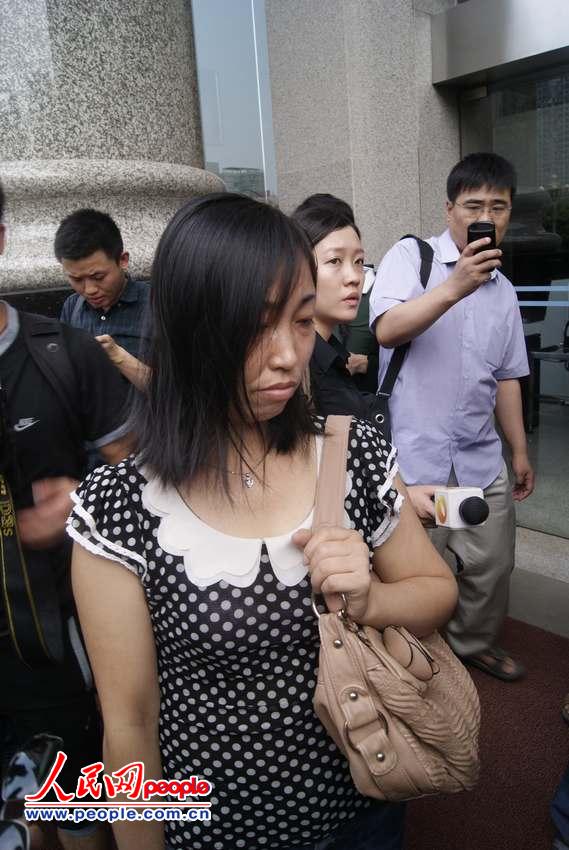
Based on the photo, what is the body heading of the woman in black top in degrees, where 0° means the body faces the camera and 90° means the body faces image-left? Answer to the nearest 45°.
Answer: approximately 315°

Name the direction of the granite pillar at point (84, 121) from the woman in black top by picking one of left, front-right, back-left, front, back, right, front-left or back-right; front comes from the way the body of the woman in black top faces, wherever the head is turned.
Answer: back

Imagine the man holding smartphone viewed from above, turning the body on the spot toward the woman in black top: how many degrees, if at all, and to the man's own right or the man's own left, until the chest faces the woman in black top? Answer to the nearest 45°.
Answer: approximately 45° to the man's own right

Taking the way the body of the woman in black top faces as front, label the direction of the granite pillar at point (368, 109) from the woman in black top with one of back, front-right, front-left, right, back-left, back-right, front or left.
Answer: back-left

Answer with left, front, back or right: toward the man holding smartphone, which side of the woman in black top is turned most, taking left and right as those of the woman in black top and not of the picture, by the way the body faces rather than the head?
left

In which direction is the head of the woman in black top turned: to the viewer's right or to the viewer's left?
to the viewer's right

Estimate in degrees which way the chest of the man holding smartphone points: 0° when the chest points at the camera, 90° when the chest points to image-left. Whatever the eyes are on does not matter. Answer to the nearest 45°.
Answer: approximately 0°
